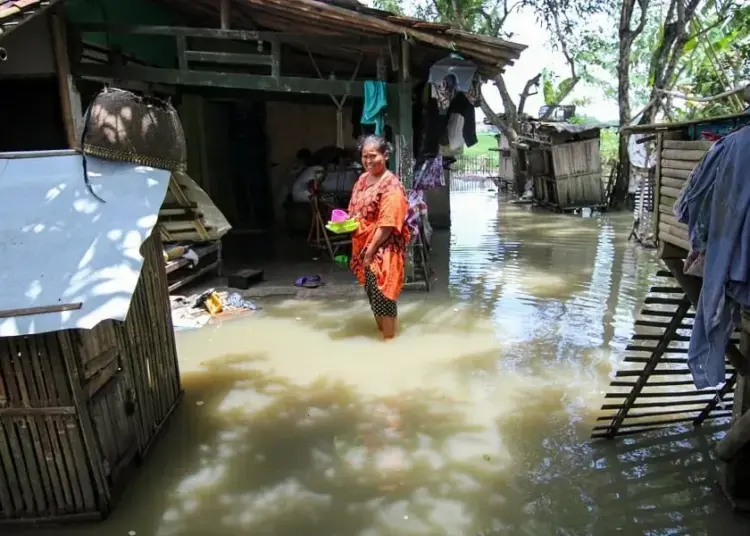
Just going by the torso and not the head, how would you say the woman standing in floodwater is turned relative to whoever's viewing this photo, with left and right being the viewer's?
facing the viewer and to the left of the viewer

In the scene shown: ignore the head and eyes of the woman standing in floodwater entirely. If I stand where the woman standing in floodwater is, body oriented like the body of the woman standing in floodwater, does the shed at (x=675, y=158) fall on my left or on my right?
on my left

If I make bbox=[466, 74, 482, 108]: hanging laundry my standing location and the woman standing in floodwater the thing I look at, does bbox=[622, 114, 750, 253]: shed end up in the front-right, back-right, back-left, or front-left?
front-left

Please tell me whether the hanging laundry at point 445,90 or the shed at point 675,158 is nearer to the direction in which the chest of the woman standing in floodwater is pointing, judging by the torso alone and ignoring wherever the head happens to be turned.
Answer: the shed

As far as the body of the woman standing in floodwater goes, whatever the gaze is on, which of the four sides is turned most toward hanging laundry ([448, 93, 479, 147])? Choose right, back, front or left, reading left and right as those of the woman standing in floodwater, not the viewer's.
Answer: back

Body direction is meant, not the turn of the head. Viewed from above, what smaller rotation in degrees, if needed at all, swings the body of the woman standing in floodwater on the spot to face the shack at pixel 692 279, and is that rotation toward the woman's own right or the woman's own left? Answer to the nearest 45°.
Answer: approximately 90° to the woman's own left

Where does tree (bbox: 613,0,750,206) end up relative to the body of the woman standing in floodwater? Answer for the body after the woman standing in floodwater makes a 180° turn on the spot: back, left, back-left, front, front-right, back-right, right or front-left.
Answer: front

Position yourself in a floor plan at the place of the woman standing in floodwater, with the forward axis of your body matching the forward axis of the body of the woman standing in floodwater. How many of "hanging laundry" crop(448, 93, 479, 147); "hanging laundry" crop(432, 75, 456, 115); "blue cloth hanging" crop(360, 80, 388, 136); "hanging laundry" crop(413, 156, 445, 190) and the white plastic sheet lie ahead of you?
1

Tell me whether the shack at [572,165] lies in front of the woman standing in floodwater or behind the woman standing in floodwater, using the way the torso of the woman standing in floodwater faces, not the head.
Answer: behind

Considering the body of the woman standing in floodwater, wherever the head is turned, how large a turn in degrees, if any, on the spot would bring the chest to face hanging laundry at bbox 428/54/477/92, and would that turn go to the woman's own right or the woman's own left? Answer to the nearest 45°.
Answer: approximately 180°

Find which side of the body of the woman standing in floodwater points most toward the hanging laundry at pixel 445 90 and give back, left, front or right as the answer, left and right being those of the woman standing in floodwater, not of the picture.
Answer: back

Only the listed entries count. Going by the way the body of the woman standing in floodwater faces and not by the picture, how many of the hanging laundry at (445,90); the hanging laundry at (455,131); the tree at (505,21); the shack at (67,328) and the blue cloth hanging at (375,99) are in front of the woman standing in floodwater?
1
